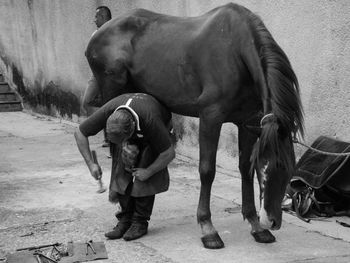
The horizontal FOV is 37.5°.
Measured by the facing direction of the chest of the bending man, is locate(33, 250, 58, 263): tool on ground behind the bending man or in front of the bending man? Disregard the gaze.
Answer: in front

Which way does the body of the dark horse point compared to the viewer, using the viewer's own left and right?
facing the viewer and to the right of the viewer

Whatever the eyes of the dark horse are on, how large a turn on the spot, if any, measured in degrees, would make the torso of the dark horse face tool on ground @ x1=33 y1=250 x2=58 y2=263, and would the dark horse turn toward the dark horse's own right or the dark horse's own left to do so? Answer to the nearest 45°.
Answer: approximately 90° to the dark horse's own right
